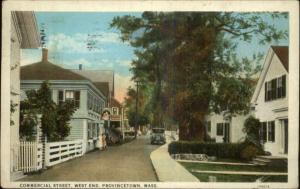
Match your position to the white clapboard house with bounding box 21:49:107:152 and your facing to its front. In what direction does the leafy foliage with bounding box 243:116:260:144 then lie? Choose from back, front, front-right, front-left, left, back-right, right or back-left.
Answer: front

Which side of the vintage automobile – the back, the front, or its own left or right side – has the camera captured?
front

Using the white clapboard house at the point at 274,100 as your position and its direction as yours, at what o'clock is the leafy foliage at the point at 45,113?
The leafy foliage is roughly at 1 o'clock from the white clapboard house.

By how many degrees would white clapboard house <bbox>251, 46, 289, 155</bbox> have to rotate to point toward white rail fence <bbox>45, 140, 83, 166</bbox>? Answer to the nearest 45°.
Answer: approximately 45° to its right

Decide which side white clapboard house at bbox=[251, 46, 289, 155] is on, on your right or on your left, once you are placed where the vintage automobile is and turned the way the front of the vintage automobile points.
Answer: on your left

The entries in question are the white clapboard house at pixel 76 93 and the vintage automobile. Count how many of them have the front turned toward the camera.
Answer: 1

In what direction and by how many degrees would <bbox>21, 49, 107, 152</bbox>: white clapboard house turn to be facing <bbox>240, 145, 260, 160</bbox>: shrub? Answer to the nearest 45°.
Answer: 0° — it already faces it

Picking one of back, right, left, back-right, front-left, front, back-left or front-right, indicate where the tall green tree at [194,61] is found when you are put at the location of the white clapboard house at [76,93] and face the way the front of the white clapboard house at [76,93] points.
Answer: front

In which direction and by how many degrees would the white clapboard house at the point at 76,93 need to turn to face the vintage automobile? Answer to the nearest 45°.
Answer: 0° — it already faces it

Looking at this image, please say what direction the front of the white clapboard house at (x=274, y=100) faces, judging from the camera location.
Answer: facing the viewer and to the left of the viewer

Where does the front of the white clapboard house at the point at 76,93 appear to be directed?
to the viewer's right
